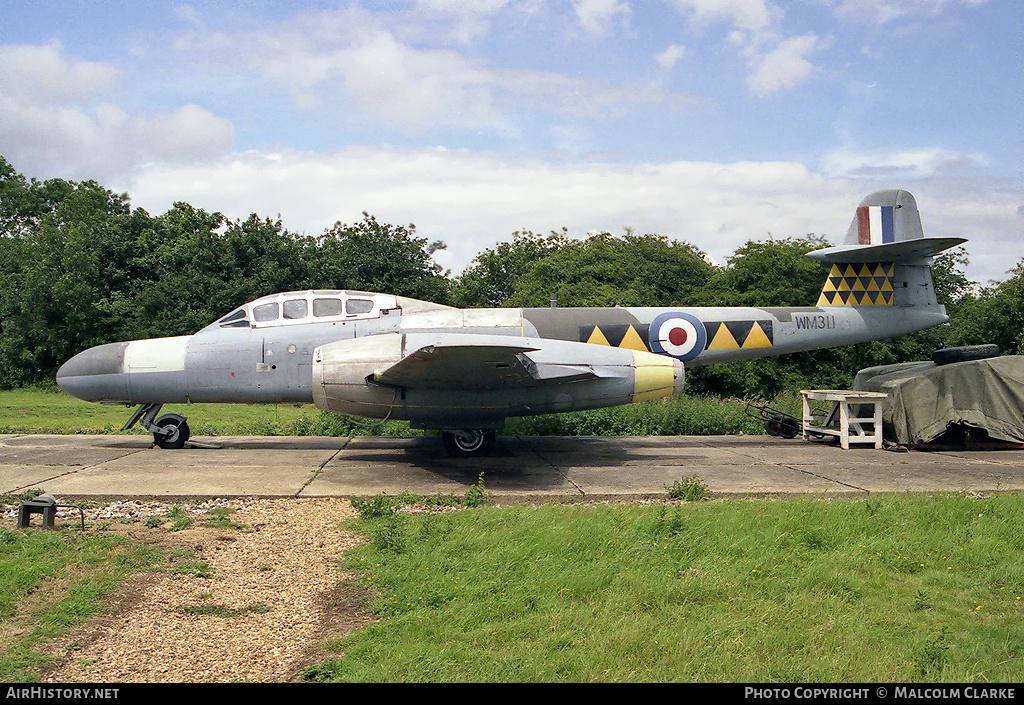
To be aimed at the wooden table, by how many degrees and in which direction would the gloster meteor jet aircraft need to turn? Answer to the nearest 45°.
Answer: approximately 180°

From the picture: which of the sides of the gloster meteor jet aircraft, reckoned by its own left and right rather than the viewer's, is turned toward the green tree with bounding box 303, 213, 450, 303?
right

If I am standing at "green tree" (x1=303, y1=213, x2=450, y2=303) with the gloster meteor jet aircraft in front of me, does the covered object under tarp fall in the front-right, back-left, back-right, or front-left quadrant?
front-left

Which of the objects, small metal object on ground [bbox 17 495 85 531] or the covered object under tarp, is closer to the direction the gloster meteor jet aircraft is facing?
the small metal object on ground

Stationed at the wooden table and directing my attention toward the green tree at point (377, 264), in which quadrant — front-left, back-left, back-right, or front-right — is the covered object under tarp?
back-right

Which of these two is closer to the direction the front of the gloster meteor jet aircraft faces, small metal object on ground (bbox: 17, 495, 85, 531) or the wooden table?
the small metal object on ground

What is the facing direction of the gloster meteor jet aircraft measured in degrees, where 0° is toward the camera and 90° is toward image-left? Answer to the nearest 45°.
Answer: approximately 90°

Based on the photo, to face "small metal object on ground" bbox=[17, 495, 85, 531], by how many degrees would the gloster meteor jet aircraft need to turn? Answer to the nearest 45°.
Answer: approximately 45° to its left
